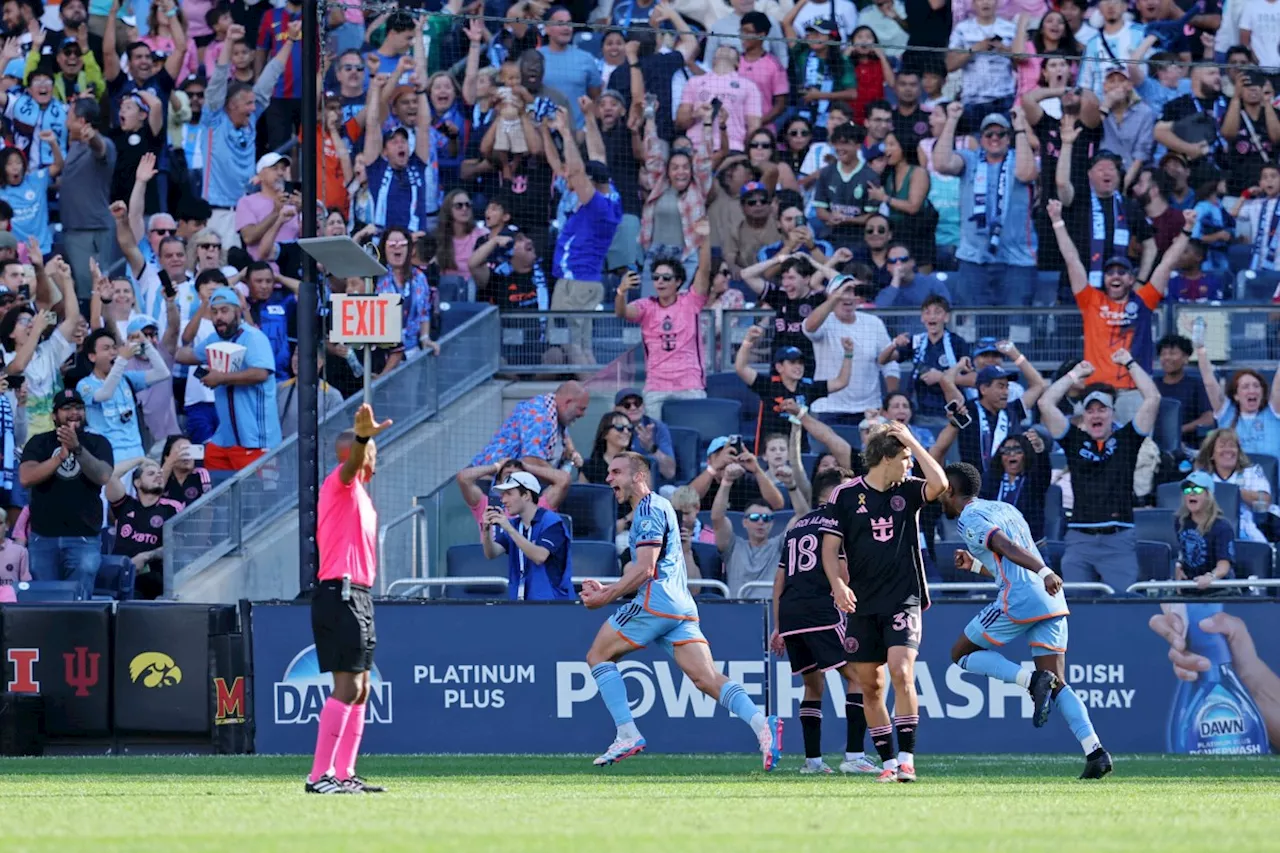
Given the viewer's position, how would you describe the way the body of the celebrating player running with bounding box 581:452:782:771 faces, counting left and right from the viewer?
facing to the left of the viewer

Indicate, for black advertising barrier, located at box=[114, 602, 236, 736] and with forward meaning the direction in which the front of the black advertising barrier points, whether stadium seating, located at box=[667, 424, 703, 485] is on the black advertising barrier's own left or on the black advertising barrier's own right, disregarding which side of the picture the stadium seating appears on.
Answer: on the black advertising barrier's own left

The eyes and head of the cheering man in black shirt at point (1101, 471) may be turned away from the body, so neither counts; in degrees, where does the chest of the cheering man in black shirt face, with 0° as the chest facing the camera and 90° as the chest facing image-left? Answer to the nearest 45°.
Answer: approximately 0°

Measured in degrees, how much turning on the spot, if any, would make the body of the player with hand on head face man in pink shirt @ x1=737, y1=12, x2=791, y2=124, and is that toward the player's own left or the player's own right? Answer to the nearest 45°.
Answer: approximately 180°
